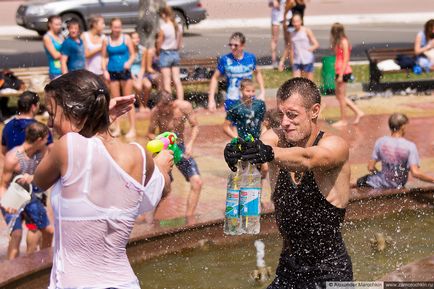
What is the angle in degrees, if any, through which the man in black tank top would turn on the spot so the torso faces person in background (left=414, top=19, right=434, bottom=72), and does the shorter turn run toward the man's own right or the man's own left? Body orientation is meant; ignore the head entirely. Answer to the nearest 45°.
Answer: approximately 135° to the man's own right

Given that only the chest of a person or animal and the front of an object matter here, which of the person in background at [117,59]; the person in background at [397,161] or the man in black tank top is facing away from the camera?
the person in background at [397,161]

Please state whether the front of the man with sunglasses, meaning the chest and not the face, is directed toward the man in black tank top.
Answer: yes

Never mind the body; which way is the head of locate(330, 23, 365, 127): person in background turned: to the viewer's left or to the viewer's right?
to the viewer's left

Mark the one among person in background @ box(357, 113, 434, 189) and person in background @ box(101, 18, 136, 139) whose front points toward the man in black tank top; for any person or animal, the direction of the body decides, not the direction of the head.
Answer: person in background @ box(101, 18, 136, 139)

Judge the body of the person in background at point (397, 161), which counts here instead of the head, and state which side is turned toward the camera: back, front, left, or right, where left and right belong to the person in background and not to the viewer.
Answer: back

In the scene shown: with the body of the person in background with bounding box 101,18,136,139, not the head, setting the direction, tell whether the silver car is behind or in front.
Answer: behind

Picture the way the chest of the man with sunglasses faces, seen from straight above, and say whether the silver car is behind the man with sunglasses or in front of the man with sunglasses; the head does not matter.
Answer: behind
